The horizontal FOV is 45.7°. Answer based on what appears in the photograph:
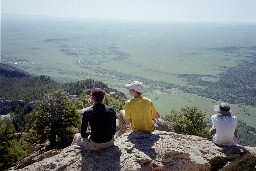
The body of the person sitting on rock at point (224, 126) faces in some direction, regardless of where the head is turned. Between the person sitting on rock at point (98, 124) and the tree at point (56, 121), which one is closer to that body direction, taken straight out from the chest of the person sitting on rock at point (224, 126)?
the tree

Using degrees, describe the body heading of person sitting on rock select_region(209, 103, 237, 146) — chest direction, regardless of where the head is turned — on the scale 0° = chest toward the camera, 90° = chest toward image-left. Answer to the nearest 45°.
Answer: approximately 180°

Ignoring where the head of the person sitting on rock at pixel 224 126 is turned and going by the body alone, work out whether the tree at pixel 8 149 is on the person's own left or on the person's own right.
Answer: on the person's own left
